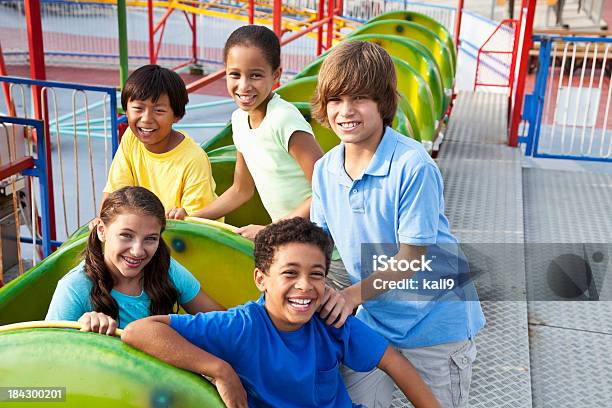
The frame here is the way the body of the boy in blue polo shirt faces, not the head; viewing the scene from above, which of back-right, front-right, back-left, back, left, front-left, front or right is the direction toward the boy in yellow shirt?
right

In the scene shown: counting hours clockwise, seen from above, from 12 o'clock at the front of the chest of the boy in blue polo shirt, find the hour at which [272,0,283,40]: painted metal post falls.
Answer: The painted metal post is roughly at 4 o'clock from the boy in blue polo shirt.

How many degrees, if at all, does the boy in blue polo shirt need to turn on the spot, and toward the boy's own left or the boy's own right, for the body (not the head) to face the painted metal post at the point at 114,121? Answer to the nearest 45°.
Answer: approximately 90° to the boy's own right

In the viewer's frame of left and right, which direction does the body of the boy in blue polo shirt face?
facing the viewer and to the left of the viewer

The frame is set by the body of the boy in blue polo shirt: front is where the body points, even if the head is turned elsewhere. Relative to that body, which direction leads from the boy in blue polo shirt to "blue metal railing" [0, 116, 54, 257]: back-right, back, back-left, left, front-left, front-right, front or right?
right
